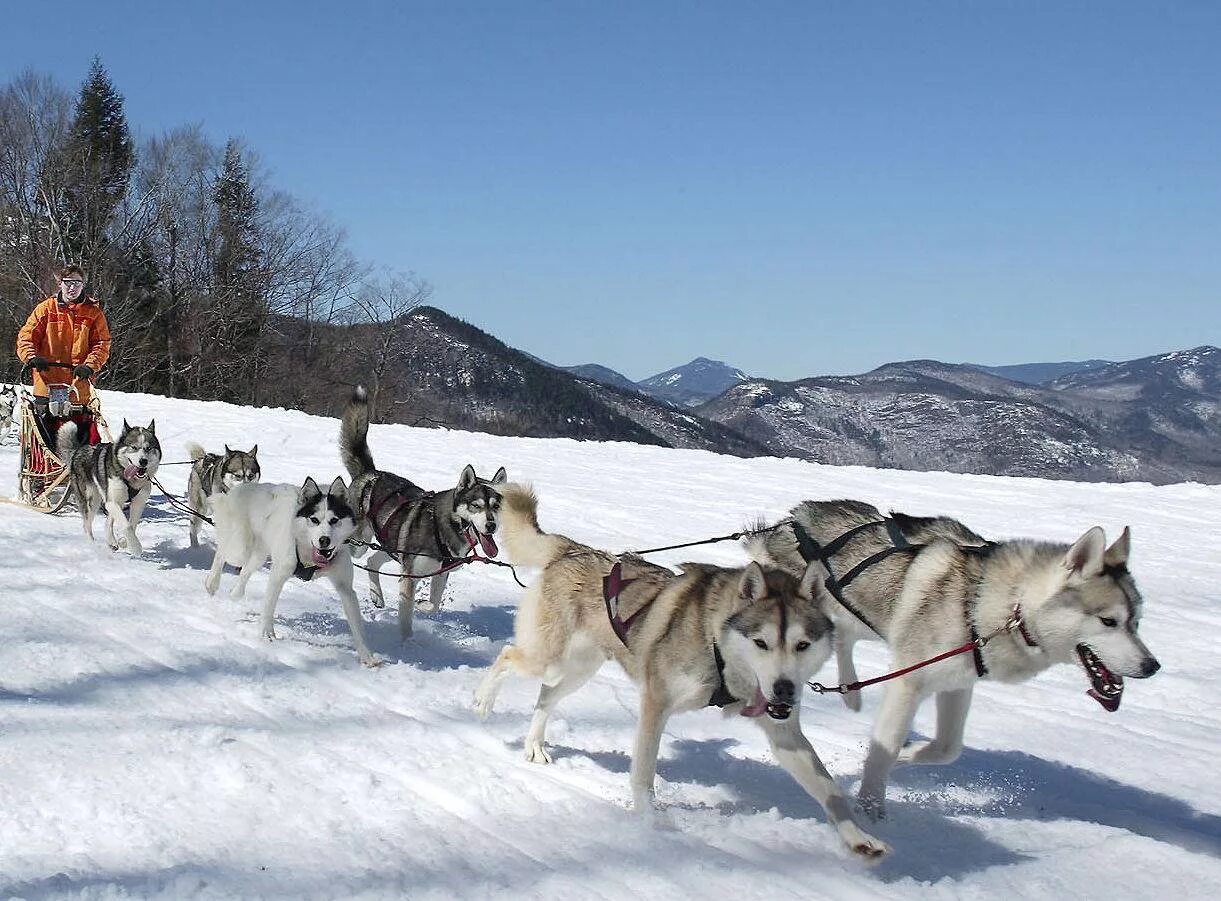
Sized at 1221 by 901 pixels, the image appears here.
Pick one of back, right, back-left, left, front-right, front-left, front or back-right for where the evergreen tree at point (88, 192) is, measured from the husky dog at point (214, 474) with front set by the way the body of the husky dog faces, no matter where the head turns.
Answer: back-left

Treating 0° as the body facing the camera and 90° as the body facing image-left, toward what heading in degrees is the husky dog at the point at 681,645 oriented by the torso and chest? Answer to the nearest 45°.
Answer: approximately 315°

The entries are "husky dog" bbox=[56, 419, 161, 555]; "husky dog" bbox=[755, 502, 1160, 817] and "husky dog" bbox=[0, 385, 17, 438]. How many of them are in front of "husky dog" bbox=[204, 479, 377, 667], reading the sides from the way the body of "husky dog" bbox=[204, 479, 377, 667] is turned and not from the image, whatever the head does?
1

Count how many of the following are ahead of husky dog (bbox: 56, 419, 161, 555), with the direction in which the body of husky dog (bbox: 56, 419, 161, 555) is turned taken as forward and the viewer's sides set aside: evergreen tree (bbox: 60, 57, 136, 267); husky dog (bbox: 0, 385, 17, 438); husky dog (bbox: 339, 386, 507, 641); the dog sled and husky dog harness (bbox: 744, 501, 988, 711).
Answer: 2

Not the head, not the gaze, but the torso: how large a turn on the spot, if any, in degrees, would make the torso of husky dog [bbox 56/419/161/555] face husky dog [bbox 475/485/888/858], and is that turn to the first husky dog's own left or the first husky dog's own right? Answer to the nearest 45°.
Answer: approximately 45° to the first husky dog's own right

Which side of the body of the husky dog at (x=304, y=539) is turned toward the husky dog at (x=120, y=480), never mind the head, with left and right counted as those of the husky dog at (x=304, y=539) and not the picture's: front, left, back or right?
back

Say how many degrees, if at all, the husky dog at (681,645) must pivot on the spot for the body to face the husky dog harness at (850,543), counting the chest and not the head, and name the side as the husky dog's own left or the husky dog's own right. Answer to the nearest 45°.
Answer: approximately 90° to the husky dog's own left

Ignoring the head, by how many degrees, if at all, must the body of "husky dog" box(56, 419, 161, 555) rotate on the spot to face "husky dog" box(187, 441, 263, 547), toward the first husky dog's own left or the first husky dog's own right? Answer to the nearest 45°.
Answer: approximately 45° to the first husky dog's own left

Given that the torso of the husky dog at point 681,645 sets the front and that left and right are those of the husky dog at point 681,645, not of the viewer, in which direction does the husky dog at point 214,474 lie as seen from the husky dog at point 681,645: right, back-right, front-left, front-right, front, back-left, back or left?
back

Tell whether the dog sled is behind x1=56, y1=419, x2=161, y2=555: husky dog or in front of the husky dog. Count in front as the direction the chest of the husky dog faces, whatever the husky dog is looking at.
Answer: behind

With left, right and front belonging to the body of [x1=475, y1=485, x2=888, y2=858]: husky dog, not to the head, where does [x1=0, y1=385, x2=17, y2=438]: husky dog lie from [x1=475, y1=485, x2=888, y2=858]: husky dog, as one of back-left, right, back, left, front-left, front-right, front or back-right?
back

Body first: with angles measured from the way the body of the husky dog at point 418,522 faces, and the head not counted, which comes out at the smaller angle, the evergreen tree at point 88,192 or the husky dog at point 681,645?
the husky dog
